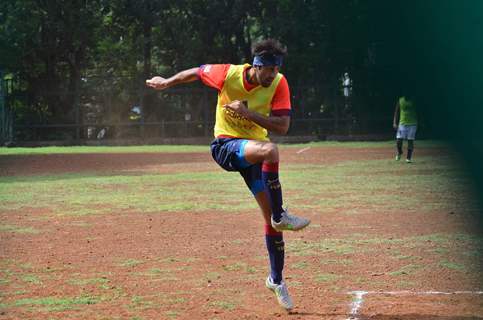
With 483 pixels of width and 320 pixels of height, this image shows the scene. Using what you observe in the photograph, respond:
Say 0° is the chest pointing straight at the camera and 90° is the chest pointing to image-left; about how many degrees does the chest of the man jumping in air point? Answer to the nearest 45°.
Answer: approximately 315°

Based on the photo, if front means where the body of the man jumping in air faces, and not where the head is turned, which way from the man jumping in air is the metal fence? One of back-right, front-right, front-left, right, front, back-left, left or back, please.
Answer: back-left
